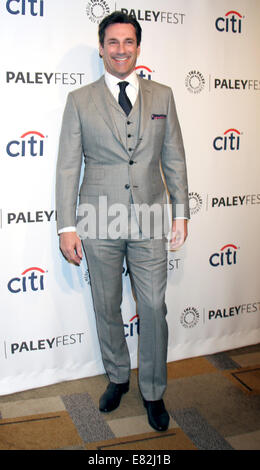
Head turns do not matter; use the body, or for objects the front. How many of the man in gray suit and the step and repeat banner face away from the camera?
0

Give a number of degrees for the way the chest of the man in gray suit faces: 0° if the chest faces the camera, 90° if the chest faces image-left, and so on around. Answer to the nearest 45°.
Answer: approximately 0°

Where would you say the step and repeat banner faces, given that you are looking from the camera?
facing the viewer and to the right of the viewer
